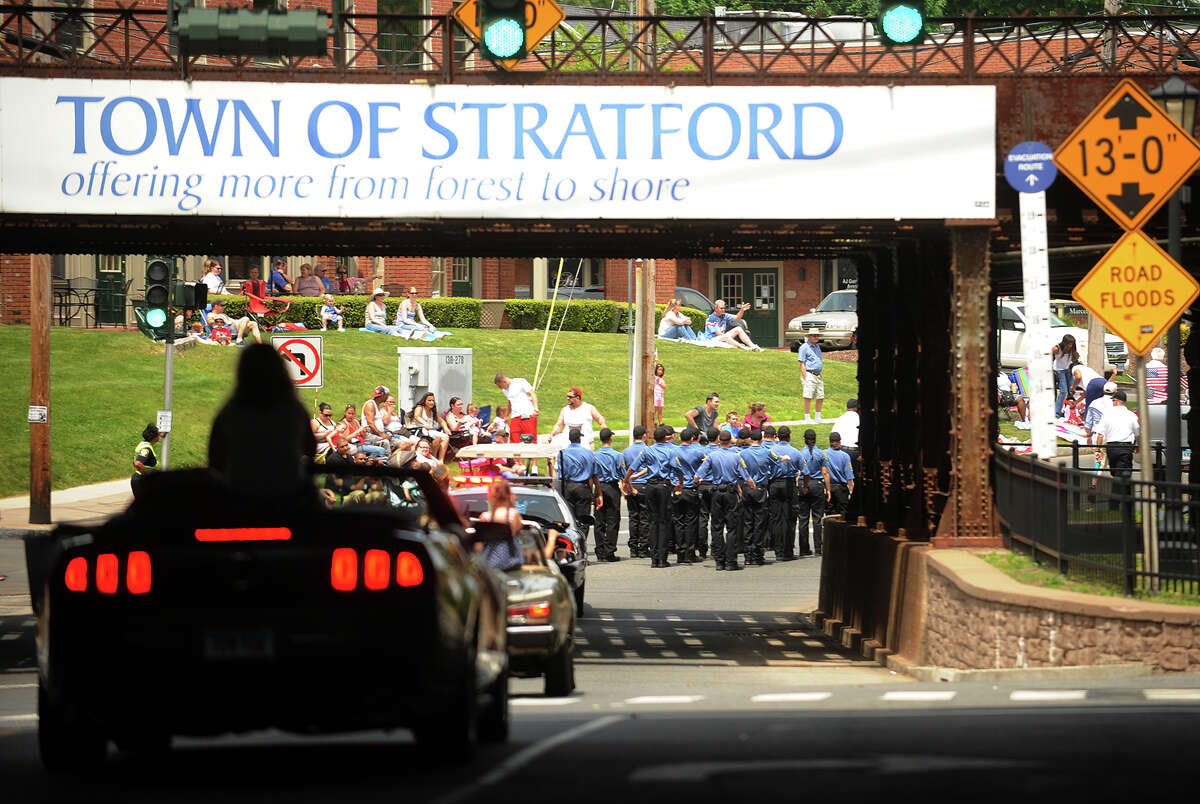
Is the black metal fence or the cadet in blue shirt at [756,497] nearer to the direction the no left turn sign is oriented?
the black metal fence

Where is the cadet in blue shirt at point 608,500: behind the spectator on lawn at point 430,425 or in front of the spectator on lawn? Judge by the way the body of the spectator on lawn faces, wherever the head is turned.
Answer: in front

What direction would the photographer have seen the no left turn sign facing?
facing the viewer

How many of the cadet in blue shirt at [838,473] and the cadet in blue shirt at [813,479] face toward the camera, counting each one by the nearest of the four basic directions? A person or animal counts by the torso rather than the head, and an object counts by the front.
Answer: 0

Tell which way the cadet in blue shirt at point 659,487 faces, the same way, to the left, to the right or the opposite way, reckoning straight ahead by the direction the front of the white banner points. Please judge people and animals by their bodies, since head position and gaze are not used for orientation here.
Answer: the opposite way

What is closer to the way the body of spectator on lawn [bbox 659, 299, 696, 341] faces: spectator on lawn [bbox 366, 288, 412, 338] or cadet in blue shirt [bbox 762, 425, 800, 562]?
the cadet in blue shirt

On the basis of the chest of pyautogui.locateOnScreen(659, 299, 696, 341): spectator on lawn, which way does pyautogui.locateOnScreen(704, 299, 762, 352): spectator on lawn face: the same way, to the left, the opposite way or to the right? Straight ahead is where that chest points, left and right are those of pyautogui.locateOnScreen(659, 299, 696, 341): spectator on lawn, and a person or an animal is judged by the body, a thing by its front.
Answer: the same way

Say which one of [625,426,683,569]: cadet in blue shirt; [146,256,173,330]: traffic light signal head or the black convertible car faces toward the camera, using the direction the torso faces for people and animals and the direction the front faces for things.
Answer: the traffic light signal head

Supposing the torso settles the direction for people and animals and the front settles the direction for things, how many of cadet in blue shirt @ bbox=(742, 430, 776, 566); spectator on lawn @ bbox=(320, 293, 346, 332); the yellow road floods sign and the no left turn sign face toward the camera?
3

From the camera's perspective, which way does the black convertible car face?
away from the camera

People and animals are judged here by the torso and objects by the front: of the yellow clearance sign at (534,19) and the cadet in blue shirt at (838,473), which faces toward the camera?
the yellow clearance sign

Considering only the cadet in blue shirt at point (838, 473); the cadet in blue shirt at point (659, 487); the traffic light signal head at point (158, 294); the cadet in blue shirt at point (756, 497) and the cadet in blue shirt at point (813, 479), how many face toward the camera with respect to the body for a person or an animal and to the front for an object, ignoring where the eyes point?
1

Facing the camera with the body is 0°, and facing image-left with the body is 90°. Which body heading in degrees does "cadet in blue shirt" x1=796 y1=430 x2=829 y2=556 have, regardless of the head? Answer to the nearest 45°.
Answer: approximately 180°

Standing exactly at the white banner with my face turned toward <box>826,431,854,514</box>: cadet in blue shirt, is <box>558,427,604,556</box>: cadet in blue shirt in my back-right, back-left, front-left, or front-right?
front-left

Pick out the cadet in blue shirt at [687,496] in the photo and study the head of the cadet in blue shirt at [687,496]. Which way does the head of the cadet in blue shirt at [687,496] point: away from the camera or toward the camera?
away from the camera
